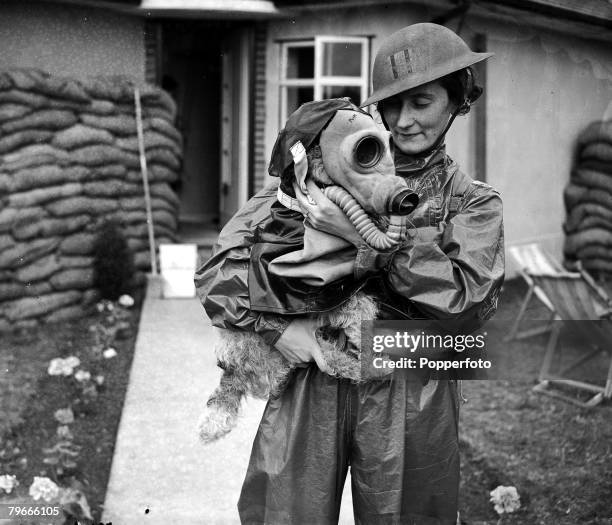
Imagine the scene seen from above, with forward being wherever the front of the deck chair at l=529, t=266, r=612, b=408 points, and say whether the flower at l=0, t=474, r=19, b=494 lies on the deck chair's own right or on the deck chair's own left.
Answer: on the deck chair's own right

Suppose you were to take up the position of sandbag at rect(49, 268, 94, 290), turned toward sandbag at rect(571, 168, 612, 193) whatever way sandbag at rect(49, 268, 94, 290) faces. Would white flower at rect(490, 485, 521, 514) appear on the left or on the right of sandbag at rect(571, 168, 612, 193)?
right

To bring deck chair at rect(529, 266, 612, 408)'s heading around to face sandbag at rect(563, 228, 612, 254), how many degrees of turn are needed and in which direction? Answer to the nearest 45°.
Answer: approximately 135° to its left

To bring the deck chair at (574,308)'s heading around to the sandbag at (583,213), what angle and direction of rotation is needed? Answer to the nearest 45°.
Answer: approximately 135° to its left

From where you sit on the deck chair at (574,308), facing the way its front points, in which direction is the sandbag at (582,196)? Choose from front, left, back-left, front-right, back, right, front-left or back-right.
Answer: back-left

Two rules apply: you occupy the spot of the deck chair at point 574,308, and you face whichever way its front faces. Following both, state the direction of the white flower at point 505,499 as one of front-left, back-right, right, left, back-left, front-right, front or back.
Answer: front-right

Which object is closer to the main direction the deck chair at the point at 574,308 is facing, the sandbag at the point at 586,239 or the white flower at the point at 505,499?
the white flower

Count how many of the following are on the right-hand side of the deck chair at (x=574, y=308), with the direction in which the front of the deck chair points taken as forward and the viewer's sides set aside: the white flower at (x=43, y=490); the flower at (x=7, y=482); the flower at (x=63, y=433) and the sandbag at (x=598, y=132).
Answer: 3

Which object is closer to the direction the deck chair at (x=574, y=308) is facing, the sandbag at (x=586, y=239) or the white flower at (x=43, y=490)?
the white flower

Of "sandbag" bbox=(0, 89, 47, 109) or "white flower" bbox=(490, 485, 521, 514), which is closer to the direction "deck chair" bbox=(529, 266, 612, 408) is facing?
the white flower

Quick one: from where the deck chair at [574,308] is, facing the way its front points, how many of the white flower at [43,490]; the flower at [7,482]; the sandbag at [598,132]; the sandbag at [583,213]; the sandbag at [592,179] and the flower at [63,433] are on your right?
3
